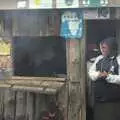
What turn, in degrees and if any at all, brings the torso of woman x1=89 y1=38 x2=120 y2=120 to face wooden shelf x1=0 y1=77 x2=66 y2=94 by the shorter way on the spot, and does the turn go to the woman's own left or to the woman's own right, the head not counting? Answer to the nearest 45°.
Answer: approximately 45° to the woman's own right

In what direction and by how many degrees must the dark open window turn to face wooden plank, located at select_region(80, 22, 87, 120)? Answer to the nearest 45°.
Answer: approximately 90° to its left

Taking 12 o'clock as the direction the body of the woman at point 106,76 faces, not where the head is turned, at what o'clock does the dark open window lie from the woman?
The dark open window is roughly at 2 o'clock from the woman.

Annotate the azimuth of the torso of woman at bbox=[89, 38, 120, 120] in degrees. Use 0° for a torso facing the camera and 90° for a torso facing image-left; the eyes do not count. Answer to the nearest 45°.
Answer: approximately 45°

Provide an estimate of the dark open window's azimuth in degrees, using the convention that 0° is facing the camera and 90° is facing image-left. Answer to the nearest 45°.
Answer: approximately 0°
